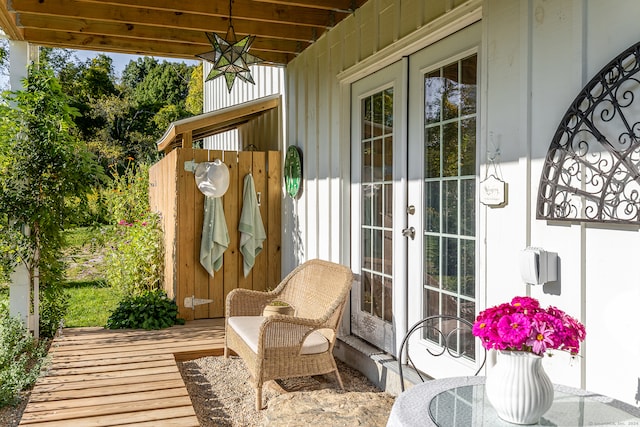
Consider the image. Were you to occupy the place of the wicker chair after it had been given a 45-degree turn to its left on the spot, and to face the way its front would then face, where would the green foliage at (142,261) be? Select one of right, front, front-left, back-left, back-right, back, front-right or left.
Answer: back-right

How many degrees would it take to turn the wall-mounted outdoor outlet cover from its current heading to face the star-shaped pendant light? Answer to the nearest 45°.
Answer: approximately 45° to its right

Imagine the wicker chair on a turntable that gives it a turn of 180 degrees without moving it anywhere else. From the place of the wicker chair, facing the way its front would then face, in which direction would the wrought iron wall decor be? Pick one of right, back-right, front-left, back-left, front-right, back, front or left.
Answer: right

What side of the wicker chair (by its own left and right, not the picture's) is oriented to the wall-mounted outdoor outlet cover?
left

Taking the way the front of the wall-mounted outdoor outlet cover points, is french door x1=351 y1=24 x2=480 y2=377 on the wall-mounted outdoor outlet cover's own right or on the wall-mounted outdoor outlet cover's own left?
on the wall-mounted outdoor outlet cover's own right

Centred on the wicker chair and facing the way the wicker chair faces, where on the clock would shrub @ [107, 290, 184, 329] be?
The shrub is roughly at 3 o'clock from the wicker chair.

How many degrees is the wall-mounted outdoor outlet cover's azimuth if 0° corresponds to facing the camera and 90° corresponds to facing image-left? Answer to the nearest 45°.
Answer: approximately 45°

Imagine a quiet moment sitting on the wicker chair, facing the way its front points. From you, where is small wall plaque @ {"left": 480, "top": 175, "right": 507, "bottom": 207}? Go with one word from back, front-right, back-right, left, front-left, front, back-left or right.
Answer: left

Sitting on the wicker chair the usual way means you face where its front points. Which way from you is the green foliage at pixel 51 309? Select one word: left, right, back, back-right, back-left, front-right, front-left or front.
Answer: right

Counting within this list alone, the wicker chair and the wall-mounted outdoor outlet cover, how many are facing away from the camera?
0

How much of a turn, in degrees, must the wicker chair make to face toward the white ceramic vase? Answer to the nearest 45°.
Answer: approximately 45° to its left
